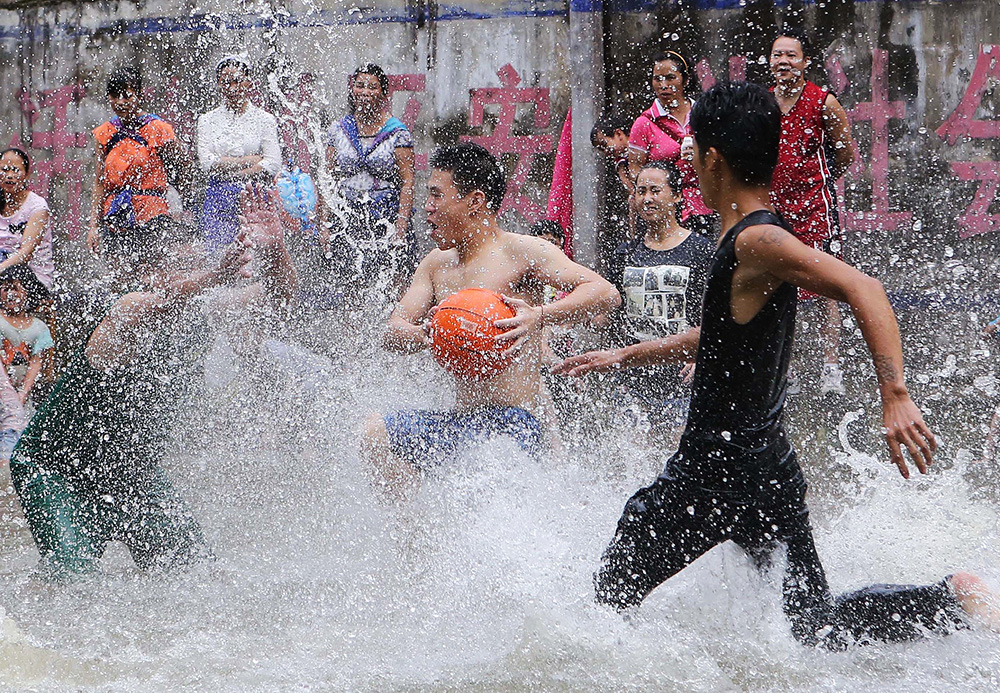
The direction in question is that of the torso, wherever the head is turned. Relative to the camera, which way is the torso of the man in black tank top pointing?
to the viewer's left

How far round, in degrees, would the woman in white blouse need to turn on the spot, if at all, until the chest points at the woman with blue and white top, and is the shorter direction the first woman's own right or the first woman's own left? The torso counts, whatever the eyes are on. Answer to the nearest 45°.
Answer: approximately 90° to the first woman's own left

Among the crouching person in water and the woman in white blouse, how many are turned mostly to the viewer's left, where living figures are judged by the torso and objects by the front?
0

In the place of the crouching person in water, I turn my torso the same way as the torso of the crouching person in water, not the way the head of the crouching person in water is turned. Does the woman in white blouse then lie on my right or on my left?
on my left

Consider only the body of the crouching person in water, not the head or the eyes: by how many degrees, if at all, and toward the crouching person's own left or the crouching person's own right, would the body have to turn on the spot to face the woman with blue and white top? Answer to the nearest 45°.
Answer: approximately 45° to the crouching person's own left

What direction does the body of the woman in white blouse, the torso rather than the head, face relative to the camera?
toward the camera

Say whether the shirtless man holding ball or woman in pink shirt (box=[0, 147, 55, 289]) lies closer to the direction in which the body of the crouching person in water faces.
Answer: the shirtless man holding ball

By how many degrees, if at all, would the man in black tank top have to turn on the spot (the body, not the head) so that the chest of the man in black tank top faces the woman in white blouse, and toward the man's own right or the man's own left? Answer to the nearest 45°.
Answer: approximately 45° to the man's own right

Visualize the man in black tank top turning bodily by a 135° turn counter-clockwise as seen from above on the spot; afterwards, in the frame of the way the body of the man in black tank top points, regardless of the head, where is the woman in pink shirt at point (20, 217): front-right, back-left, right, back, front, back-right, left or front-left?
back

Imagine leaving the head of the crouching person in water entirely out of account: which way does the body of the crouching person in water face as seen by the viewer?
to the viewer's right

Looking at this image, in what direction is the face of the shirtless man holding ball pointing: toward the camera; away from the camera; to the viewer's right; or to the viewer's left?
to the viewer's left

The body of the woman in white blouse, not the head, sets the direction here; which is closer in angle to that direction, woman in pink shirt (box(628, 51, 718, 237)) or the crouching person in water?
the crouching person in water

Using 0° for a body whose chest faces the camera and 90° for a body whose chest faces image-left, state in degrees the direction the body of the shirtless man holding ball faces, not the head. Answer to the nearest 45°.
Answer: approximately 45°

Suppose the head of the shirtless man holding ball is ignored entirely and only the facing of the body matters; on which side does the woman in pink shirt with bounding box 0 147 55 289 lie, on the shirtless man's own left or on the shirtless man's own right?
on the shirtless man's own right

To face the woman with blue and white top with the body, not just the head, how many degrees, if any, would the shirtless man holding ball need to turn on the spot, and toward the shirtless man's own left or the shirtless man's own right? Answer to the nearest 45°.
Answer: approximately 135° to the shirtless man's own right

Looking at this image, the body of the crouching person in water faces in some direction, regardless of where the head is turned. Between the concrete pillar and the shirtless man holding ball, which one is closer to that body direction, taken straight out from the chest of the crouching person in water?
the shirtless man holding ball
